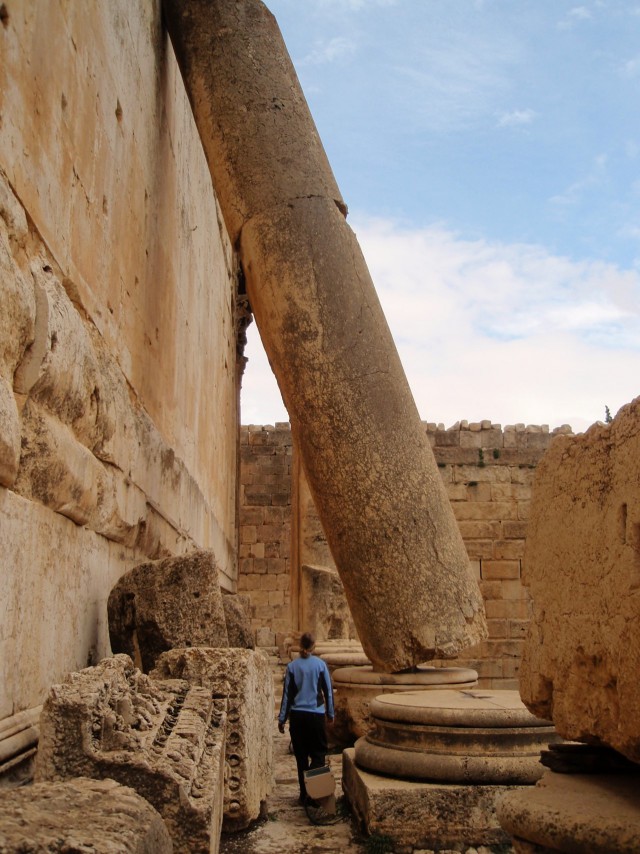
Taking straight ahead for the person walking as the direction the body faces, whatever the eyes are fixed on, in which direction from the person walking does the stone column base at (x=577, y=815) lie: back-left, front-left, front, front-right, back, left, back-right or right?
back

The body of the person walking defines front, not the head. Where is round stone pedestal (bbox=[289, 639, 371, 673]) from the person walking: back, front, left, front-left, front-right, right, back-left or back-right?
front

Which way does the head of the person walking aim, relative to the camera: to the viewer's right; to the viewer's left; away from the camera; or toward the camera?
away from the camera

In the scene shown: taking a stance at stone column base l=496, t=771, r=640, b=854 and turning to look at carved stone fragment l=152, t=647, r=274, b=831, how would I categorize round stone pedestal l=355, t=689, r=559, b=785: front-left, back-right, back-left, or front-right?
front-right

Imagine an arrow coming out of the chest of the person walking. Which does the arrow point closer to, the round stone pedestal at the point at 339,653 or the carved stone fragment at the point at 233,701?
the round stone pedestal

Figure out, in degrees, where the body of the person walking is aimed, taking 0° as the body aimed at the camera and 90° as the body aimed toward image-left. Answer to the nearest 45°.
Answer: approximately 180°

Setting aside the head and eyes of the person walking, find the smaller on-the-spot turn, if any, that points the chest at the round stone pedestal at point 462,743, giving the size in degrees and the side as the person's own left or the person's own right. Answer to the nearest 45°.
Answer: approximately 135° to the person's own right

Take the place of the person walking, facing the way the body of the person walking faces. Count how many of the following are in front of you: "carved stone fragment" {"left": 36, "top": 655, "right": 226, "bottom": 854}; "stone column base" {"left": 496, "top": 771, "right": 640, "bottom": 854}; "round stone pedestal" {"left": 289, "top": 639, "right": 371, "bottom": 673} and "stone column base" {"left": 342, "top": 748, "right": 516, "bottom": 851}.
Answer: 1

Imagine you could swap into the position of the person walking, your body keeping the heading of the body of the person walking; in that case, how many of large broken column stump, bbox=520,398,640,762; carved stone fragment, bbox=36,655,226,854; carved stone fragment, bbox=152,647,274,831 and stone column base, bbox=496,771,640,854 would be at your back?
4

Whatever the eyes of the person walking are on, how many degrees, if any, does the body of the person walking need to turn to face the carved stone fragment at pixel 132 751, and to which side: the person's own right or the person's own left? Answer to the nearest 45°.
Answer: approximately 180°

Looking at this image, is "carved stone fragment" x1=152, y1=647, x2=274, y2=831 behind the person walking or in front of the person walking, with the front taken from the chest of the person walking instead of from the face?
behind

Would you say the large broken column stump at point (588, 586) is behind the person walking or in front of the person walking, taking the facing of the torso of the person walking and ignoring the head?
behind
